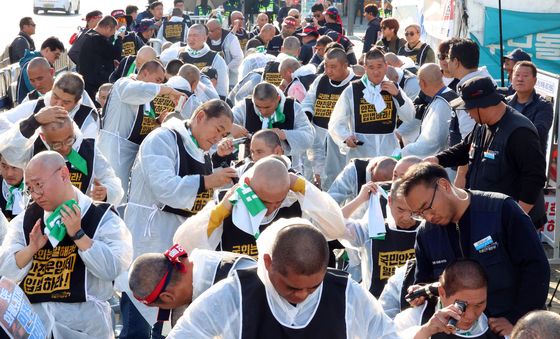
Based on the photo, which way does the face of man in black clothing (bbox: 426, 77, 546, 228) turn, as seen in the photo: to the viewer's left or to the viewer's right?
to the viewer's left

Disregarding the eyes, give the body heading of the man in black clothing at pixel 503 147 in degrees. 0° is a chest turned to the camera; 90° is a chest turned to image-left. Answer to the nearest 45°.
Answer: approximately 45°

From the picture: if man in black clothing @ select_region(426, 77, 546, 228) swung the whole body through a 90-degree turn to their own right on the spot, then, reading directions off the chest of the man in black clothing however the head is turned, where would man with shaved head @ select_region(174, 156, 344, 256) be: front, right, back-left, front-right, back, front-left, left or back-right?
left

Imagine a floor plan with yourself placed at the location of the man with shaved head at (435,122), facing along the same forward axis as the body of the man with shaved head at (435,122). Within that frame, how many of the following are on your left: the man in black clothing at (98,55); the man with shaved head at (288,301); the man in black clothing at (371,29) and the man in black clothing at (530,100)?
1

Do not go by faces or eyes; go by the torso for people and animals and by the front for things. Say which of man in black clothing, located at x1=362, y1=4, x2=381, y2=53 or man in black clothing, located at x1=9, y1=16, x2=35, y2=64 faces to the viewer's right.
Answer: man in black clothing, located at x1=9, y1=16, x2=35, y2=64
